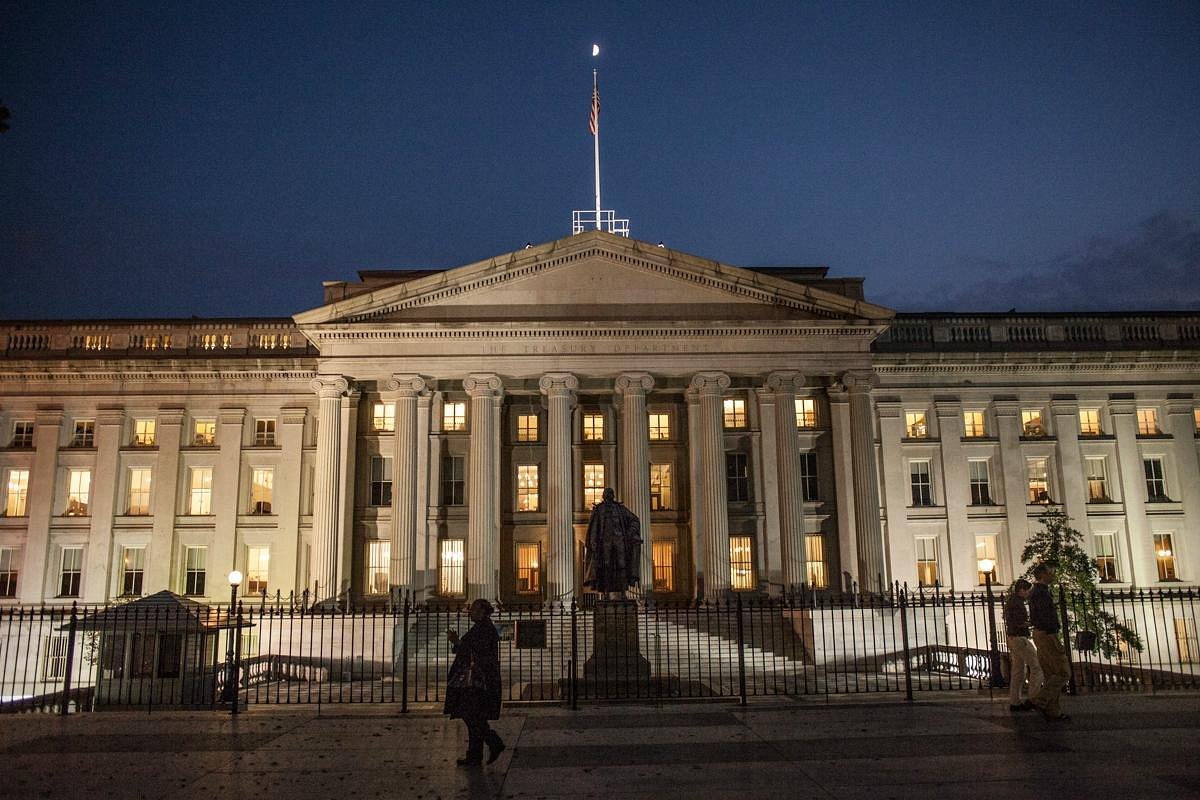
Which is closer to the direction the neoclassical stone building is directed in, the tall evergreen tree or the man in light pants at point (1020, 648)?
the man in light pants

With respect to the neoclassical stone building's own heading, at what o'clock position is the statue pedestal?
The statue pedestal is roughly at 12 o'clock from the neoclassical stone building.

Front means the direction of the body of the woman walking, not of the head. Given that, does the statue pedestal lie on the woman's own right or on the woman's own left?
on the woman's own right

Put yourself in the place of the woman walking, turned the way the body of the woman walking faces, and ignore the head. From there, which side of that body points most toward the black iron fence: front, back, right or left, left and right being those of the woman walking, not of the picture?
right

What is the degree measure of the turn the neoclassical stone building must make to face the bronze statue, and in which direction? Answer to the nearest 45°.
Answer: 0° — it already faces it

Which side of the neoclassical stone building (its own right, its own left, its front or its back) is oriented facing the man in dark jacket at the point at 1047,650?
front

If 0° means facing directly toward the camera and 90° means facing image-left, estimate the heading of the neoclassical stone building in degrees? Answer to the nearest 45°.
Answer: approximately 0°

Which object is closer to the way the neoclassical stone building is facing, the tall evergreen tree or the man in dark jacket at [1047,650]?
the man in dark jacket

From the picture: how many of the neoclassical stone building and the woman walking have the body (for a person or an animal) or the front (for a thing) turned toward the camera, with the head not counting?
1

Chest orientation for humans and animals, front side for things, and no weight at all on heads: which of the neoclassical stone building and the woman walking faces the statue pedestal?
the neoclassical stone building

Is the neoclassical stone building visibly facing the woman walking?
yes

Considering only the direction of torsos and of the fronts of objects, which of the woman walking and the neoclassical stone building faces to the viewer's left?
the woman walking
